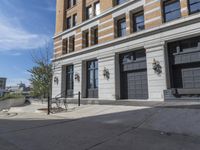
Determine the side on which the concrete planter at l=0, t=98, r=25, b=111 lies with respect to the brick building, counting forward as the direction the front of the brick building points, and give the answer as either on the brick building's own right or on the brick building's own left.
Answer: on the brick building's own right

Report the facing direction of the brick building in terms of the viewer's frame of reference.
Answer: facing the viewer and to the left of the viewer
